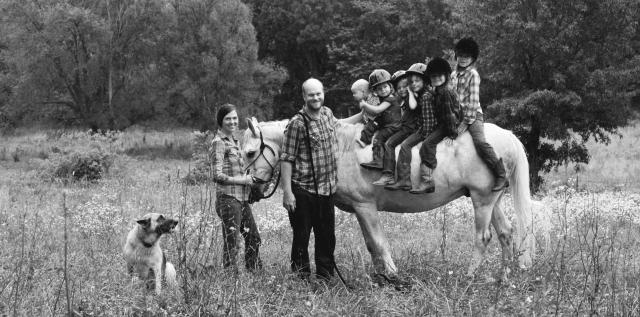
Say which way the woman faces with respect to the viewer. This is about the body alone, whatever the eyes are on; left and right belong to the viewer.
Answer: facing the viewer and to the right of the viewer

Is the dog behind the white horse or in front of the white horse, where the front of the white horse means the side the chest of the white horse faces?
in front

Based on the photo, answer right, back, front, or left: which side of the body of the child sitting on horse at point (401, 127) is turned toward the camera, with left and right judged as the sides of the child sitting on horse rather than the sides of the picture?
left

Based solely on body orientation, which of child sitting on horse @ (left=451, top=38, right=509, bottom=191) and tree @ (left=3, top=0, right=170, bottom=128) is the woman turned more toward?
the child sitting on horse

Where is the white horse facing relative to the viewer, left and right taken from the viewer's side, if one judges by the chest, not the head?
facing to the left of the viewer

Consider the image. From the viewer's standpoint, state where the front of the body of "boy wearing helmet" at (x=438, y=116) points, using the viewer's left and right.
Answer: facing to the left of the viewer

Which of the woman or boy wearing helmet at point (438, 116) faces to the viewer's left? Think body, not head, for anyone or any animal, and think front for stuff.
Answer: the boy wearing helmet

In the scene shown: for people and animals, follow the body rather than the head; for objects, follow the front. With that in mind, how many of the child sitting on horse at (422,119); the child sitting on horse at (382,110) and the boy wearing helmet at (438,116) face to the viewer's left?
3

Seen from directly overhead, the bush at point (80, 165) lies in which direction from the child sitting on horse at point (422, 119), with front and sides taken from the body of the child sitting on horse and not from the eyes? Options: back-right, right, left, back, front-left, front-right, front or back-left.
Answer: front-right

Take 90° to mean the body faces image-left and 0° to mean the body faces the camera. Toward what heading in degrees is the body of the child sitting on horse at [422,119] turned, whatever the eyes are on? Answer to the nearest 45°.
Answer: approximately 90°

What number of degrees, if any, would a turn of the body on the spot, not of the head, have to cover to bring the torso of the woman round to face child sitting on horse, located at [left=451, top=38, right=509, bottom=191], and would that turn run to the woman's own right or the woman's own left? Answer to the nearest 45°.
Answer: approximately 45° to the woman's own left
